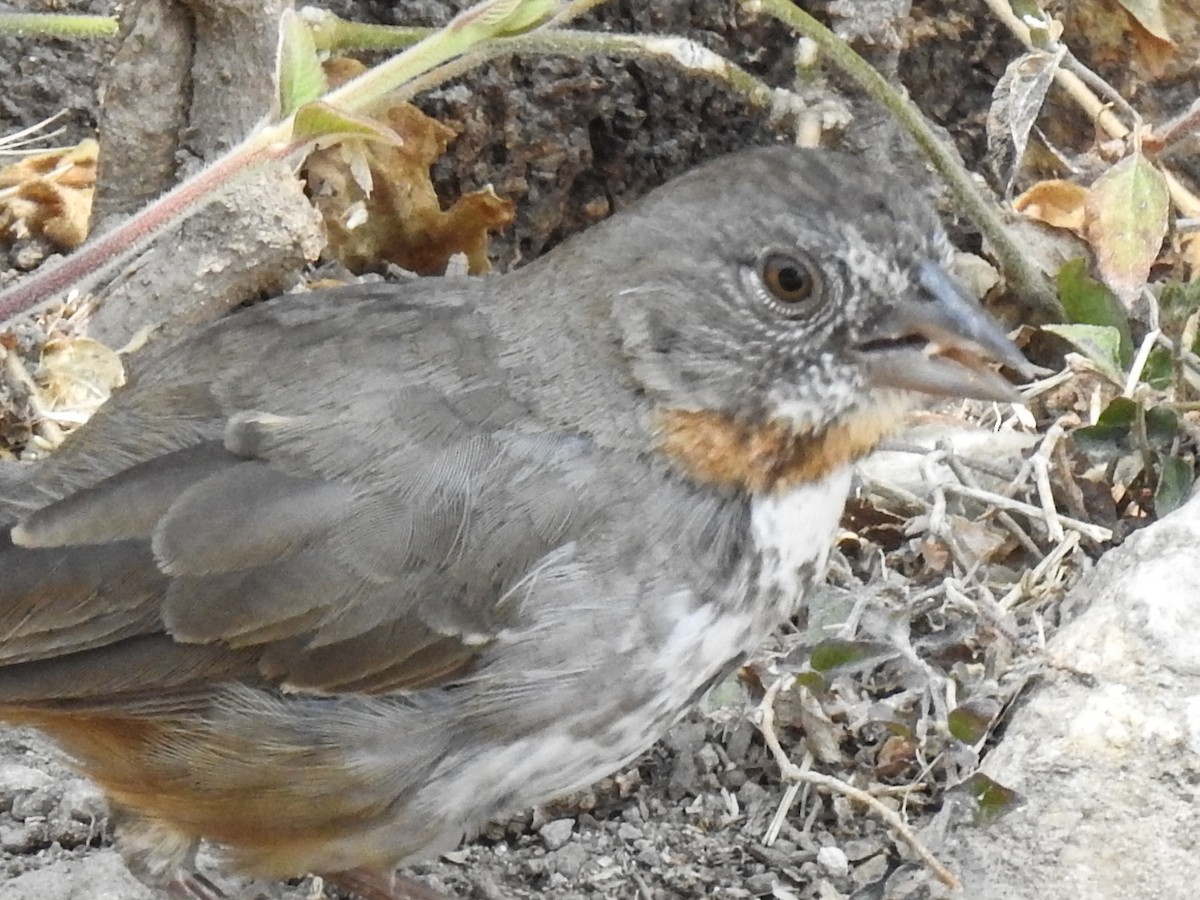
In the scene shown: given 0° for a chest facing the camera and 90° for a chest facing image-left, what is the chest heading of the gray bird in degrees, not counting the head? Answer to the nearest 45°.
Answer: approximately 270°

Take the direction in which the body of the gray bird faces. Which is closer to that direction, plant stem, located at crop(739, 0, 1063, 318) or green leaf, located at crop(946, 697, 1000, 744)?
the green leaf

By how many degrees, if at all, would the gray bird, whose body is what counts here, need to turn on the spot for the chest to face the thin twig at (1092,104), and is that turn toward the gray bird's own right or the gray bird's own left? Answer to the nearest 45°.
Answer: approximately 45° to the gray bird's own left

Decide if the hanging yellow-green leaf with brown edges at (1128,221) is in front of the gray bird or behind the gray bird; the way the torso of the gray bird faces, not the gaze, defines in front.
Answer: in front

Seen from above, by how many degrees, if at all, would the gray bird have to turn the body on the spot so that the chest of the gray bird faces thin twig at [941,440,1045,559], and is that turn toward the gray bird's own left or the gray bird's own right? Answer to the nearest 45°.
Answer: approximately 45° to the gray bird's own left

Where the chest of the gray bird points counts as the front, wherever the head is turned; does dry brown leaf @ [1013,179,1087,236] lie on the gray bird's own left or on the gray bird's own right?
on the gray bird's own left

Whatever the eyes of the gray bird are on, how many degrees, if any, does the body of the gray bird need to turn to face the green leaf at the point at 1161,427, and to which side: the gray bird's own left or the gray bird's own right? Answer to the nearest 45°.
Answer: approximately 45° to the gray bird's own left
